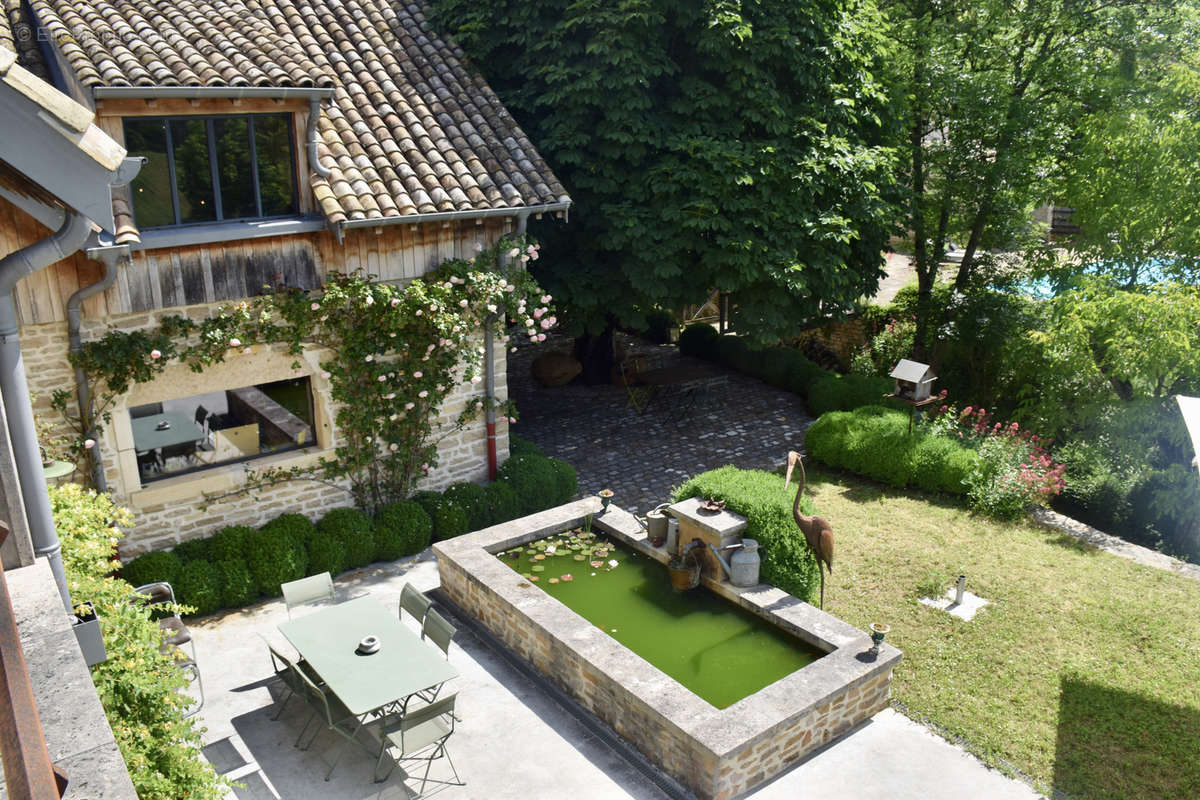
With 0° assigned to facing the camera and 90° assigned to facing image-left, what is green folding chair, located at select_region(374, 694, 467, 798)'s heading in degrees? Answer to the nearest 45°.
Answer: approximately 135°

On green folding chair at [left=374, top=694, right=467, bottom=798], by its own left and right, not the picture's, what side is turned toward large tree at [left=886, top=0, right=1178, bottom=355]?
right

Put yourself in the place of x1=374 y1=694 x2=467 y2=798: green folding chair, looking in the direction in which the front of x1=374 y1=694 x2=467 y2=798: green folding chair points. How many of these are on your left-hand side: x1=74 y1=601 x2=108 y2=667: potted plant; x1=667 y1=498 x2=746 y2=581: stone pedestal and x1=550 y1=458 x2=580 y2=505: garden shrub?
1

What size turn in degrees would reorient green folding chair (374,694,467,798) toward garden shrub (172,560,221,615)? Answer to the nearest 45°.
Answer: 0° — it already faces it

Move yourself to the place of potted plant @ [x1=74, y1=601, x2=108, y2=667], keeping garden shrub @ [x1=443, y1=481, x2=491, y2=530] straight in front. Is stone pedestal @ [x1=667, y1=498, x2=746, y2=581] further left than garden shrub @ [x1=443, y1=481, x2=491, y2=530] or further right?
right

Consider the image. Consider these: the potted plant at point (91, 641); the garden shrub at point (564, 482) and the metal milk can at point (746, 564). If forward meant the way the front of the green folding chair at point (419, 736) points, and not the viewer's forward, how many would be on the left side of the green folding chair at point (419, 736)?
1

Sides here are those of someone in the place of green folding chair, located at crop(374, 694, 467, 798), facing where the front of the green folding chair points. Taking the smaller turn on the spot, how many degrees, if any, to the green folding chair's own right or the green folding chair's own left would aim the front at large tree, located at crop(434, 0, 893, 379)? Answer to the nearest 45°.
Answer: approximately 90° to the green folding chair's own right

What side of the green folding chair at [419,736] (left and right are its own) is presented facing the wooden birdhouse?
right

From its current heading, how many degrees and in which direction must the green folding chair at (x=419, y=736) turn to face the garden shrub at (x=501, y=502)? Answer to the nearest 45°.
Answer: approximately 45° to its right

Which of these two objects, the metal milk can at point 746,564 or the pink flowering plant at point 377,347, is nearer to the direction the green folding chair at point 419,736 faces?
the pink flowering plant
